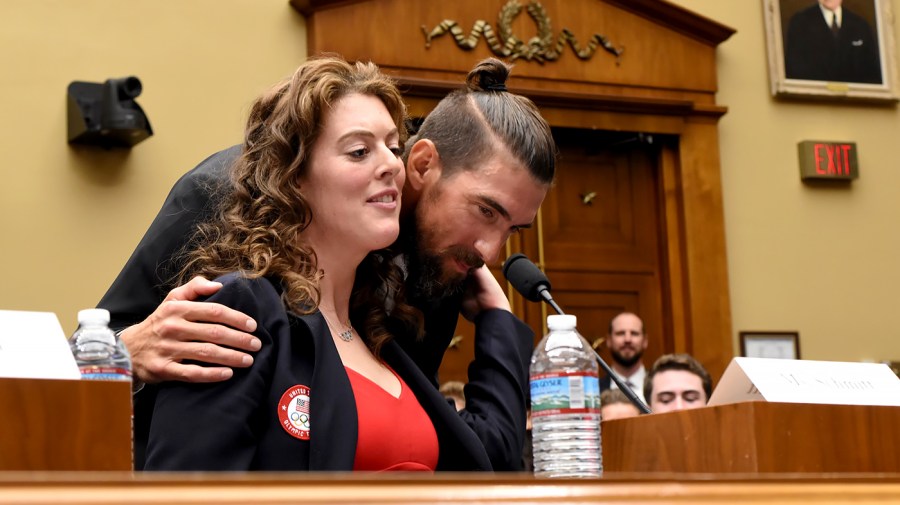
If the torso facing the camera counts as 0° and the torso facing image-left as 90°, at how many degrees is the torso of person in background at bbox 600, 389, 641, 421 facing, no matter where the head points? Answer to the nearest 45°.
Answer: approximately 0°

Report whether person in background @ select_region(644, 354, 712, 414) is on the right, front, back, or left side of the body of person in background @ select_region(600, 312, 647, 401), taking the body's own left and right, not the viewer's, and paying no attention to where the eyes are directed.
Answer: front

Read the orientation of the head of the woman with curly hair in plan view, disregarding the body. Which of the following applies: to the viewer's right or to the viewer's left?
to the viewer's right

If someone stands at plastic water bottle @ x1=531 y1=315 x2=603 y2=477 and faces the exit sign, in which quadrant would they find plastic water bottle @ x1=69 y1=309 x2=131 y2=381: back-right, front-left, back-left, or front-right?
back-left

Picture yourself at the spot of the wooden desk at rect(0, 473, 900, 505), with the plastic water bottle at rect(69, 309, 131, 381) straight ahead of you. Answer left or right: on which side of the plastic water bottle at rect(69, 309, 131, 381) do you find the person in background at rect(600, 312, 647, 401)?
right

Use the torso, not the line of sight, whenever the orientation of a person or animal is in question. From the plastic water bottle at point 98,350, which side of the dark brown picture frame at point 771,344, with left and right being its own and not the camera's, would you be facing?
front

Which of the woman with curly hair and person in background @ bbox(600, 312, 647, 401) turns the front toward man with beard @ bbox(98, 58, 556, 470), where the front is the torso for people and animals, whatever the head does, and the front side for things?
the person in background

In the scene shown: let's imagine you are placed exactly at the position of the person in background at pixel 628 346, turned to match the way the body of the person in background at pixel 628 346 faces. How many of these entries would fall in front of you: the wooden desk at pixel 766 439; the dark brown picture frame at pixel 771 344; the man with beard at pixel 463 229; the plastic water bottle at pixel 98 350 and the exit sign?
3

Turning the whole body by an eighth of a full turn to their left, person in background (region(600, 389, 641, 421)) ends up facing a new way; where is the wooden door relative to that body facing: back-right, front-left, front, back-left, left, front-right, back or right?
back-left

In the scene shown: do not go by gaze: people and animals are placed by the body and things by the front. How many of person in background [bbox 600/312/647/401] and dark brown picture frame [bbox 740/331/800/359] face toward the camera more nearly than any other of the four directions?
2

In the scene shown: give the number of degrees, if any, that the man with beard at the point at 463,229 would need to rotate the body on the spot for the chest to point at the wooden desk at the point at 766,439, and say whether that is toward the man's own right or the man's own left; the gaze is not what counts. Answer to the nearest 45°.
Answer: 0° — they already face it

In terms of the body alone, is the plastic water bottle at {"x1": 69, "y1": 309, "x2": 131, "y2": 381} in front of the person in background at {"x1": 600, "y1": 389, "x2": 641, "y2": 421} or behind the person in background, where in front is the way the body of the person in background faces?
in front

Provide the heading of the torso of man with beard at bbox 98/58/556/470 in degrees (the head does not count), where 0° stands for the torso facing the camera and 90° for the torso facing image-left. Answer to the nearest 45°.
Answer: approximately 315°

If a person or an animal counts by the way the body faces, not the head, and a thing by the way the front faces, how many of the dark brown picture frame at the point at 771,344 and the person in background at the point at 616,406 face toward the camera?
2
